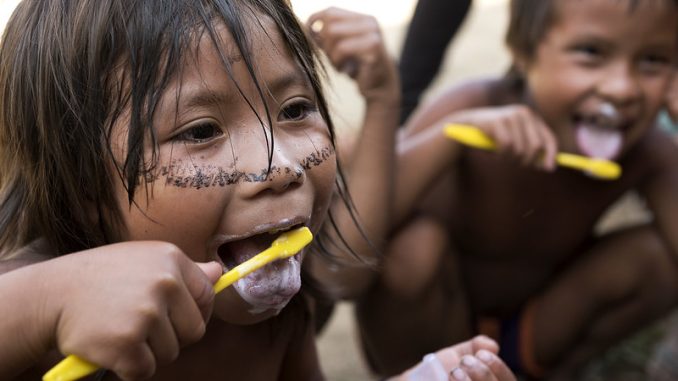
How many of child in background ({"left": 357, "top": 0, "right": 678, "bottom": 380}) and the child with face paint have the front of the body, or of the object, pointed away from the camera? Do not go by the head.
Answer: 0

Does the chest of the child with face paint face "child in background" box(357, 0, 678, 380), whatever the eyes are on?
no

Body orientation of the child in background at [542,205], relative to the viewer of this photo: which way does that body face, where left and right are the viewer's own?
facing the viewer

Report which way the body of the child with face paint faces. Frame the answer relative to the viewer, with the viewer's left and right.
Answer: facing the viewer and to the right of the viewer

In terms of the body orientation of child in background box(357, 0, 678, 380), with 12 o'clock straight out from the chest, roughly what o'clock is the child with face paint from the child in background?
The child with face paint is roughly at 1 o'clock from the child in background.

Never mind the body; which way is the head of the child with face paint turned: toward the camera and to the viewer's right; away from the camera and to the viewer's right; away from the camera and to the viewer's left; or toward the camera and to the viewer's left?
toward the camera and to the viewer's right
